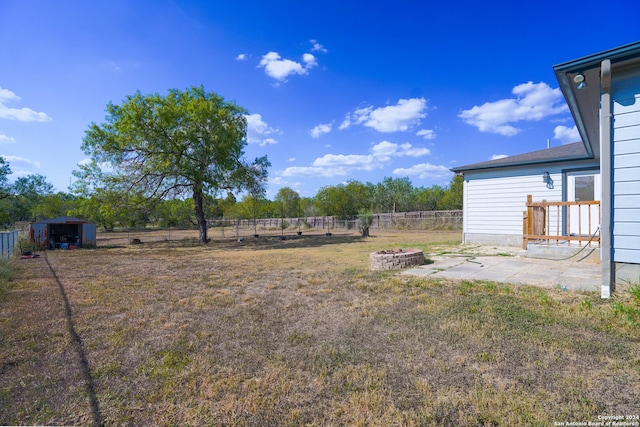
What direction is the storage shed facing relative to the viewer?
toward the camera

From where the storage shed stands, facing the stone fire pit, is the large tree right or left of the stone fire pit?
left

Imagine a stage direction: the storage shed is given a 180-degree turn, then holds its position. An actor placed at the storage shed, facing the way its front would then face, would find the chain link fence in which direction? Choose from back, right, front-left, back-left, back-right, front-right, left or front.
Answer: right

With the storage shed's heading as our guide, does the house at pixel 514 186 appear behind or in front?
in front

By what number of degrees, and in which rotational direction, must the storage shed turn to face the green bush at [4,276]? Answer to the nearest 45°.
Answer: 0° — it already faces it

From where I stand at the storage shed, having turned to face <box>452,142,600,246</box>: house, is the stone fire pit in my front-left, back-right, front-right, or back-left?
front-right

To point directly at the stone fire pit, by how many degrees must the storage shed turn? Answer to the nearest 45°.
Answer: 0° — it already faces it

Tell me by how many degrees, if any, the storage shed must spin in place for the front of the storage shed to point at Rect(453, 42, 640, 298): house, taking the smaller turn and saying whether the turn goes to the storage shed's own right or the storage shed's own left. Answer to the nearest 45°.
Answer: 0° — it already faces it
